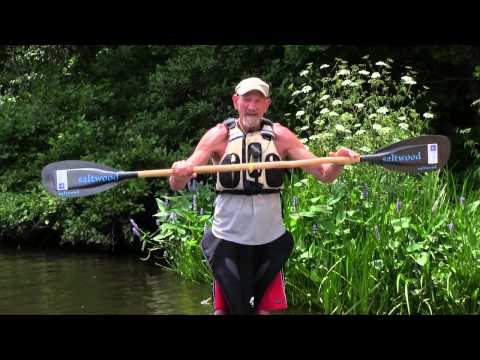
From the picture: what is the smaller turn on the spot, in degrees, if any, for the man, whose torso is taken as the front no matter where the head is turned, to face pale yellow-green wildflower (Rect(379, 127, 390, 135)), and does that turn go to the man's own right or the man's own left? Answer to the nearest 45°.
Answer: approximately 135° to the man's own left

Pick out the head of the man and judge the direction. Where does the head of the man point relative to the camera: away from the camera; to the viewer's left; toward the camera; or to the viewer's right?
toward the camera

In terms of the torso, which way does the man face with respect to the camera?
toward the camera
